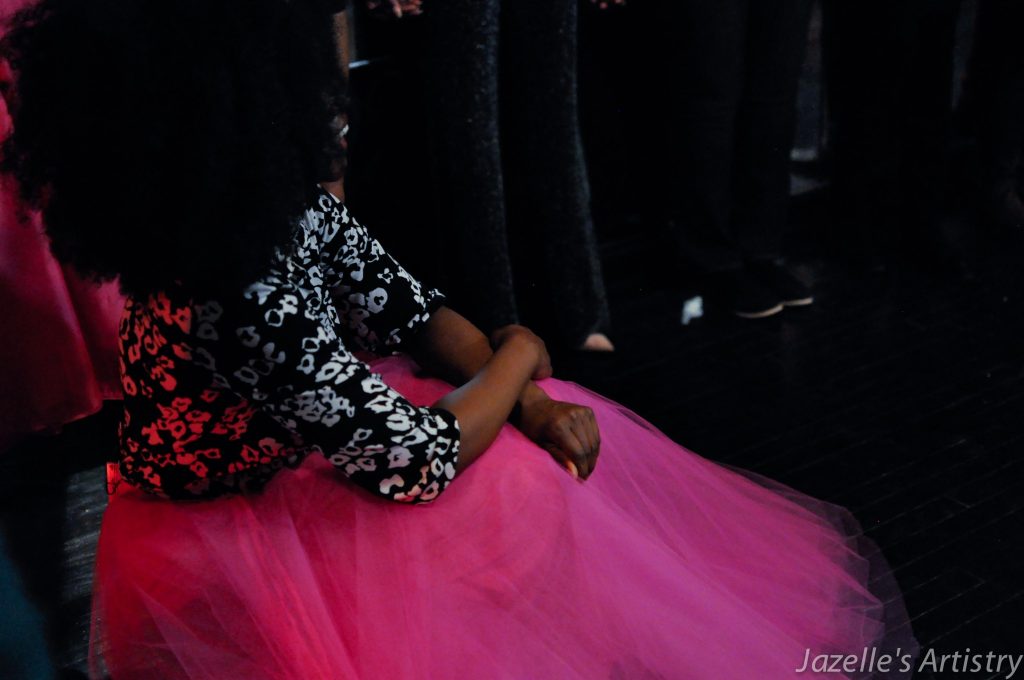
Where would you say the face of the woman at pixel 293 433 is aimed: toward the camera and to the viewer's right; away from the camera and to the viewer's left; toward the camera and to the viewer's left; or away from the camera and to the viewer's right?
away from the camera and to the viewer's right

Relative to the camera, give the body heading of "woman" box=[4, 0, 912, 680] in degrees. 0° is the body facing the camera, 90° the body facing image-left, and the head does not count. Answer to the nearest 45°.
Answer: approximately 270°
